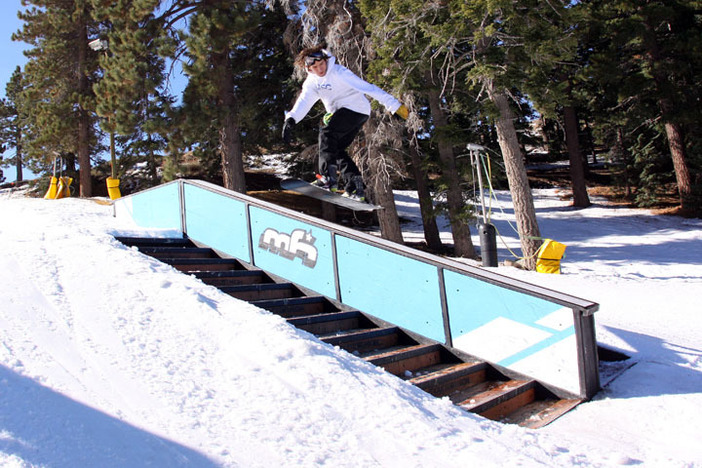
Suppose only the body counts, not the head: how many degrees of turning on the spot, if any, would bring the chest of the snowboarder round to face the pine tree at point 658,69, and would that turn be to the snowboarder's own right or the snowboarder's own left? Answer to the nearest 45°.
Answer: approximately 180°

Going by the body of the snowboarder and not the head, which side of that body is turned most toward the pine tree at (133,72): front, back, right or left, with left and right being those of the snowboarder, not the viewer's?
right

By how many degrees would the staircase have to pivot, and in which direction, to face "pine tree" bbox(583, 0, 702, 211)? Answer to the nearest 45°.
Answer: approximately 90° to its left

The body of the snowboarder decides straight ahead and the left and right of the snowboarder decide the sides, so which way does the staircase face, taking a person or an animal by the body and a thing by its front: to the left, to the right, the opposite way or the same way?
to the left

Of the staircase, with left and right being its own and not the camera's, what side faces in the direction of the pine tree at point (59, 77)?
back

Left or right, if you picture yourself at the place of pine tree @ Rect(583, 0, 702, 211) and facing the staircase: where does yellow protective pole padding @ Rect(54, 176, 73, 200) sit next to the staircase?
right

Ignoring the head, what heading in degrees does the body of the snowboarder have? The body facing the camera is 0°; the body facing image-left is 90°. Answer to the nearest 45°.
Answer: approximately 45°

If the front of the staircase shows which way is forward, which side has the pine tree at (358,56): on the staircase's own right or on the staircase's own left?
on the staircase's own left

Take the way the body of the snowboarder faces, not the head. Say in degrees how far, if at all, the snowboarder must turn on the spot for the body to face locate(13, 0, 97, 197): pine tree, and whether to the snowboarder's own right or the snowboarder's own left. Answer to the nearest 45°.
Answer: approximately 90° to the snowboarder's own right
